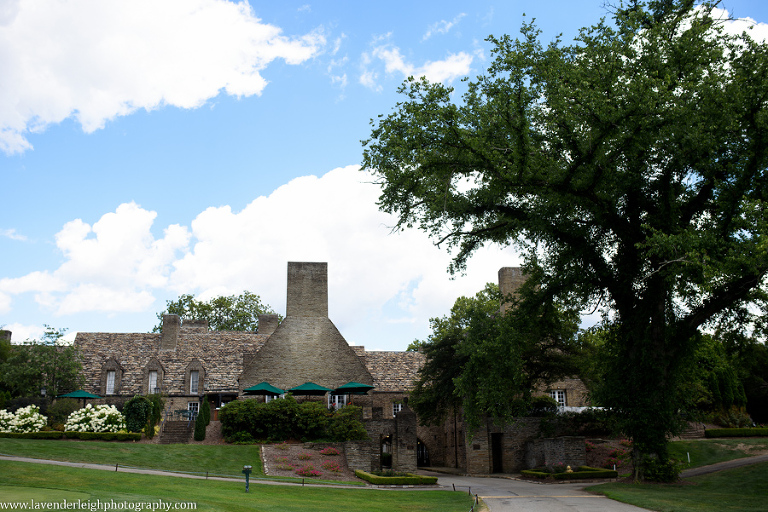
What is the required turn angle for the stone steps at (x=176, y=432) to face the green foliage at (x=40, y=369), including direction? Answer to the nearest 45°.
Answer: approximately 135° to its right

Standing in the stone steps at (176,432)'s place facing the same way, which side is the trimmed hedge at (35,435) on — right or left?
on its right

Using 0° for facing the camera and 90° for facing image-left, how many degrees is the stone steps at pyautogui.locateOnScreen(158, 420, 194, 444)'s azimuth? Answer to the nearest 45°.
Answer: approximately 0°

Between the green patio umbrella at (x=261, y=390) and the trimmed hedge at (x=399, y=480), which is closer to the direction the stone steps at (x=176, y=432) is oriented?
the trimmed hedge

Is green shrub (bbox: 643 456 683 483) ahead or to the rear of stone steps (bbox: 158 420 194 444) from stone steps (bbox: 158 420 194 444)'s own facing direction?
ahead

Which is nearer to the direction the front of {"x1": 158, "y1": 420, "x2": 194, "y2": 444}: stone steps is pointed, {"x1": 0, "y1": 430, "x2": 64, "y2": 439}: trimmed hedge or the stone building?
the trimmed hedge

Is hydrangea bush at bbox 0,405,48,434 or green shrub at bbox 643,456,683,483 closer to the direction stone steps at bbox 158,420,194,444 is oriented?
the green shrub

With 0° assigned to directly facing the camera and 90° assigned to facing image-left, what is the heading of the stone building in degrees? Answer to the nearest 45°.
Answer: approximately 0°

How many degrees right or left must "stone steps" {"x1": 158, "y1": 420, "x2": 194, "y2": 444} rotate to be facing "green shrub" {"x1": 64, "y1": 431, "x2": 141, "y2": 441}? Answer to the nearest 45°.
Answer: approximately 45° to its right

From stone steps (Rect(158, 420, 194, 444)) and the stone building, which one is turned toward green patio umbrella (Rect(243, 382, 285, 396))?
the stone building

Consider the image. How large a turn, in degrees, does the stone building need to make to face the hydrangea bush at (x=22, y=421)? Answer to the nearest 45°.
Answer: approximately 45° to its right

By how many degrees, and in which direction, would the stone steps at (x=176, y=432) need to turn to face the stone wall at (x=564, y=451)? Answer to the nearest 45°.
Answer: approximately 45° to its left

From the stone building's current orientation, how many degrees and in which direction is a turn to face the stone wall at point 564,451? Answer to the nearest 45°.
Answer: approximately 45° to its left
